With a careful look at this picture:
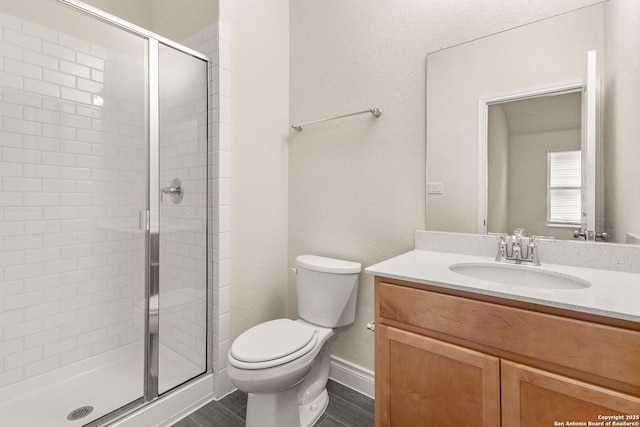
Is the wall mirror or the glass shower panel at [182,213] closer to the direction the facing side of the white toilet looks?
the glass shower panel

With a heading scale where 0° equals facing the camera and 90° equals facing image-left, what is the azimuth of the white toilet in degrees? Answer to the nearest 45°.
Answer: approximately 45°

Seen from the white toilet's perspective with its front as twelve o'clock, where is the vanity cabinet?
The vanity cabinet is roughly at 9 o'clock from the white toilet.

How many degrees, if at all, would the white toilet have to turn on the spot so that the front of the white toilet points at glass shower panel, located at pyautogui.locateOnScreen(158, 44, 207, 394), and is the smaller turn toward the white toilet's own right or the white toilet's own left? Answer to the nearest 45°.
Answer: approximately 90° to the white toilet's own right

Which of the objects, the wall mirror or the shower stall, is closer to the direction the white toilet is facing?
the shower stall

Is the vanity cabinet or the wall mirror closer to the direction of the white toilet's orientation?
the vanity cabinet

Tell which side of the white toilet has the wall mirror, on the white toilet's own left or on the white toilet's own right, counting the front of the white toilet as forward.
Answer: on the white toilet's own left
